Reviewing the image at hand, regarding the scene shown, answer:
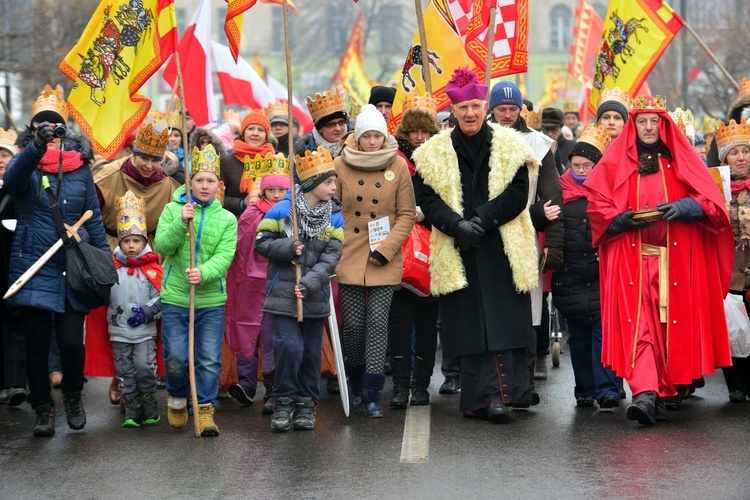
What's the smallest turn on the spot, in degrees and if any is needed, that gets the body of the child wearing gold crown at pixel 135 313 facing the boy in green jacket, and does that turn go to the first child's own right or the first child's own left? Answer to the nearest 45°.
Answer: approximately 45° to the first child's own left

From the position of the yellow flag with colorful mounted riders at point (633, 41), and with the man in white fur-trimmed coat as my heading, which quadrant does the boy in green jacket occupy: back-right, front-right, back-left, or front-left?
front-right

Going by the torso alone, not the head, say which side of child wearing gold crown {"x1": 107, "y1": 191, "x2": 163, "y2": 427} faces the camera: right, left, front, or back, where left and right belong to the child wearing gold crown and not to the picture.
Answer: front

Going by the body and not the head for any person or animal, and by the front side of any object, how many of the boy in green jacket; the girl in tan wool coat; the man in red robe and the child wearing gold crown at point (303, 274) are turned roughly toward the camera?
4

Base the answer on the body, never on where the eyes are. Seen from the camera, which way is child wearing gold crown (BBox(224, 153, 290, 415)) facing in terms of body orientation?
toward the camera

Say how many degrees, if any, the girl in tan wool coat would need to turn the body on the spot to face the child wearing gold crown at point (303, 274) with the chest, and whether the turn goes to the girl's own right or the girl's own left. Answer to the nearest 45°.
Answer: approximately 45° to the girl's own right

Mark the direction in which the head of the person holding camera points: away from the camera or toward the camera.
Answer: toward the camera

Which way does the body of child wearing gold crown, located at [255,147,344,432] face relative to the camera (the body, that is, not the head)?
toward the camera

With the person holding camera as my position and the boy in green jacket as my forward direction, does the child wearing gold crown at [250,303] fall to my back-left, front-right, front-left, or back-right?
front-left

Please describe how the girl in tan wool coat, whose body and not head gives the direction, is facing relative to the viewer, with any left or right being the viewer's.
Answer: facing the viewer

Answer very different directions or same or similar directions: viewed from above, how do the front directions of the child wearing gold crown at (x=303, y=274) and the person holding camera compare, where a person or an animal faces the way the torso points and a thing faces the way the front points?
same or similar directions

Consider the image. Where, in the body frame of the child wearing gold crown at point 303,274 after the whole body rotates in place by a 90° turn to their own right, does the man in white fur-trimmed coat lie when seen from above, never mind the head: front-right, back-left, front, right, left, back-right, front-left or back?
back
